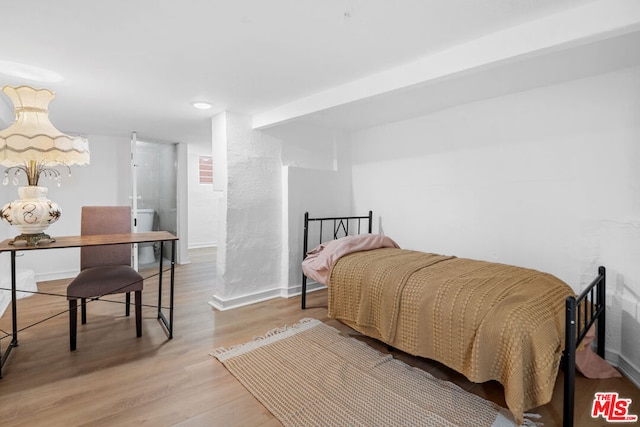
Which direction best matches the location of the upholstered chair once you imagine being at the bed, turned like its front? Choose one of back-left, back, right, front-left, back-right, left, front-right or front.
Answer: back-right

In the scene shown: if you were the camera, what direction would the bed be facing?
facing the viewer and to the right of the viewer
